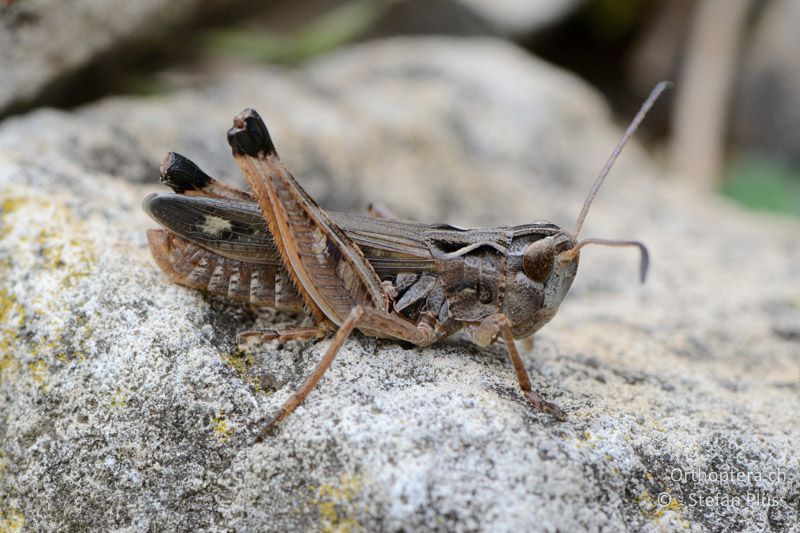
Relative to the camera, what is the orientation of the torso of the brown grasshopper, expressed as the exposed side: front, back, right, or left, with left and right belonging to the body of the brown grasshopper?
right

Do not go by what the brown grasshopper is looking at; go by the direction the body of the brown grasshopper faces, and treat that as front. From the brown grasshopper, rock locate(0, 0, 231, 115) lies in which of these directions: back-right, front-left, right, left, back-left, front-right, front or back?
back-left

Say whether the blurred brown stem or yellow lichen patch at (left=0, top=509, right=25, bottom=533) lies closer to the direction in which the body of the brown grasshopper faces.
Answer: the blurred brown stem

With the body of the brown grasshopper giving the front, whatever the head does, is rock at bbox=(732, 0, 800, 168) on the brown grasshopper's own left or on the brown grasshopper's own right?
on the brown grasshopper's own left

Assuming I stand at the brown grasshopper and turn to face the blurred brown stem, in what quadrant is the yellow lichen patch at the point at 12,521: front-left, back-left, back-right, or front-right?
back-left

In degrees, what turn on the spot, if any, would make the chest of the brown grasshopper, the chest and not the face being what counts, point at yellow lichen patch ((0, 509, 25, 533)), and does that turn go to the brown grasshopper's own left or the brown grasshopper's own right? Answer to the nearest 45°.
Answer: approximately 135° to the brown grasshopper's own right

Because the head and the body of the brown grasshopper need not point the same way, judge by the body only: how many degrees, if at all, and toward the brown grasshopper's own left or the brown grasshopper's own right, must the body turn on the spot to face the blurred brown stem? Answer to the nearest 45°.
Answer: approximately 45° to the brown grasshopper's own left
